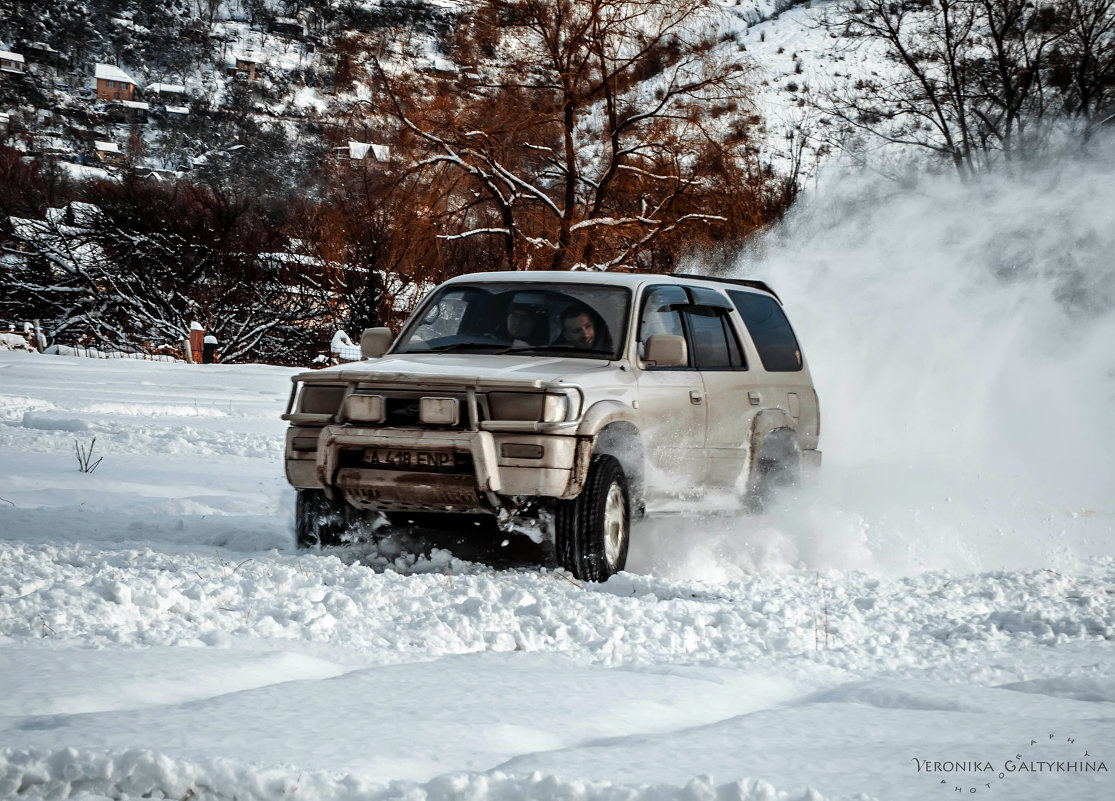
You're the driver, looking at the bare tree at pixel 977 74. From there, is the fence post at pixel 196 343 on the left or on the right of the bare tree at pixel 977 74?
left

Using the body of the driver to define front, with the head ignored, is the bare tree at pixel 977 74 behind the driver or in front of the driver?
behind

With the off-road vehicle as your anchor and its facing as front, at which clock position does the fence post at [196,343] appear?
The fence post is roughly at 4 o'clock from the off-road vehicle.

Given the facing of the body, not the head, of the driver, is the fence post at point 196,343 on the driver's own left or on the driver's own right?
on the driver's own right

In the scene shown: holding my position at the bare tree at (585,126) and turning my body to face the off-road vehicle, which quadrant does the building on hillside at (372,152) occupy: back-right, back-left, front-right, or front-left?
back-right

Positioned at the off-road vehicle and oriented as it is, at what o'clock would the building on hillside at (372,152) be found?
The building on hillside is roughly at 4 o'clock from the off-road vehicle.

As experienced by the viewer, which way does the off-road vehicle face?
facing the viewer and to the left of the viewer

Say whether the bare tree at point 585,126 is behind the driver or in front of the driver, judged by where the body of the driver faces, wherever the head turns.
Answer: behind

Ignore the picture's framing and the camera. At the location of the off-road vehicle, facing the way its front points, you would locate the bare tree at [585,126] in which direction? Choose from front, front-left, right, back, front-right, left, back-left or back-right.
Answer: back-right

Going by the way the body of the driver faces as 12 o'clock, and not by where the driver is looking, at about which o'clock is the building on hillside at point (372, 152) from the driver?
The building on hillside is roughly at 4 o'clock from the driver.
